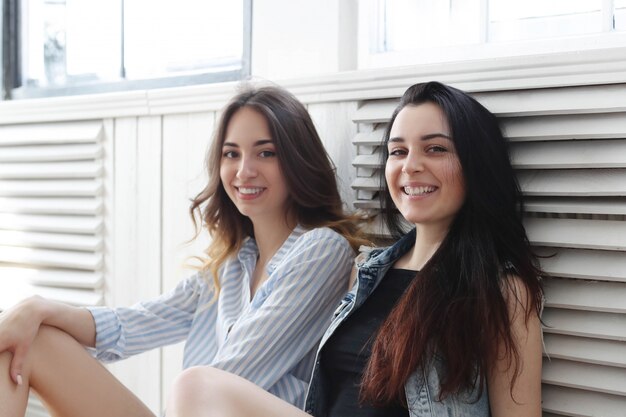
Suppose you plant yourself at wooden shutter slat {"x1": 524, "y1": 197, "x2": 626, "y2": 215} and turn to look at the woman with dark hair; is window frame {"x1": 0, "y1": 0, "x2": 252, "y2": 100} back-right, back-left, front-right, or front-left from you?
front-right

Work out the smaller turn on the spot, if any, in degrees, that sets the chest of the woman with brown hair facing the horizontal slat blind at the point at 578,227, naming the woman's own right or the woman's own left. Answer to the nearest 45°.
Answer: approximately 90° to the woman's own left

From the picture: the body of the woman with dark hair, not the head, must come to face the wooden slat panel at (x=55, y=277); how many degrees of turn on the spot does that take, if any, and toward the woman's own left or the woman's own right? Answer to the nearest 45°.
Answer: approximately 90° to the woman's own right

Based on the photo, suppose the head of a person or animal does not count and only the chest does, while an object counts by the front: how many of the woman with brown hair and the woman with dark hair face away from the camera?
0

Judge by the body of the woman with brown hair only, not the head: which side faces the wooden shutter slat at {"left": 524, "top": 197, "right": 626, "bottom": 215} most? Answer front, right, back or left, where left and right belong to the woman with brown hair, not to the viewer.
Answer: left

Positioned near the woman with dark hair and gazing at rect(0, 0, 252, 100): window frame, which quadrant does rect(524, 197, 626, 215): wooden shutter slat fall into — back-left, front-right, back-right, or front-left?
back-right

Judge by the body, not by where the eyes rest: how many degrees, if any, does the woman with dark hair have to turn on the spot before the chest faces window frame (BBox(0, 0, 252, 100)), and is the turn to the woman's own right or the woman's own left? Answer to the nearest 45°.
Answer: approximately 90° to the woman's own right

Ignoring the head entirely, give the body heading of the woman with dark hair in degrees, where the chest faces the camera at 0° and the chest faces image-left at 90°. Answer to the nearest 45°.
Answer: approximately 45°

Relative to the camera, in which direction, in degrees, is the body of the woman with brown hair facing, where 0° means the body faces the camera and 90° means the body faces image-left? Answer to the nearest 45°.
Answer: approximately 45°

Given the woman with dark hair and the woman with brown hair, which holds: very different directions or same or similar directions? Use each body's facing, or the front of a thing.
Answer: same or similar directions
